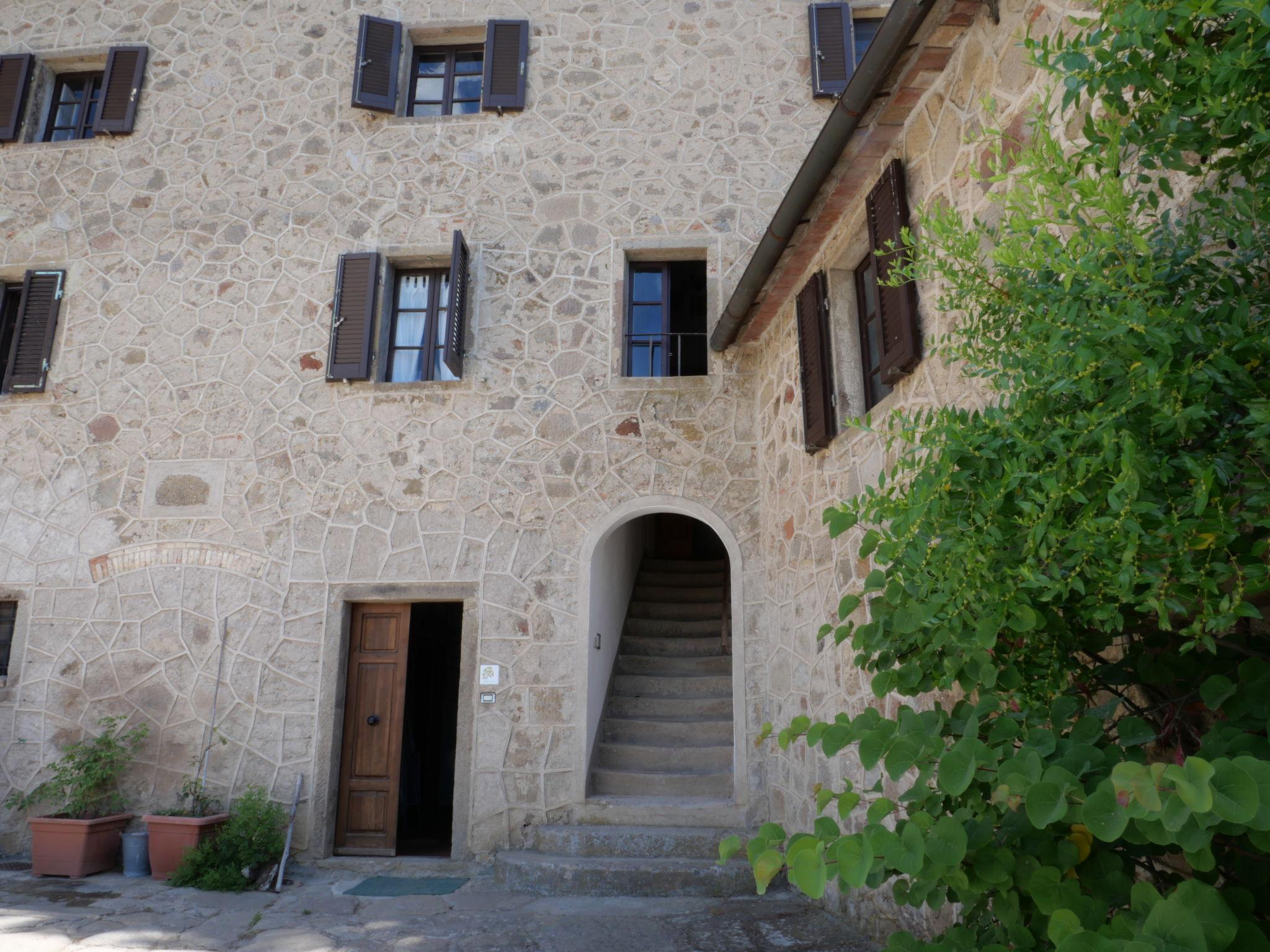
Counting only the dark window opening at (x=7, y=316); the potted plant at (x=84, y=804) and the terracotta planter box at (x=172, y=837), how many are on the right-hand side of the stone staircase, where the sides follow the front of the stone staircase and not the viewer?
3

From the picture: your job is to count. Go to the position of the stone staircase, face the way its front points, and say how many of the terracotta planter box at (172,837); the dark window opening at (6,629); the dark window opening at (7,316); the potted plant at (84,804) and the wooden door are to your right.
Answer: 5

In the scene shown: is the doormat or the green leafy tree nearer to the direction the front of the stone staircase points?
the green leafy tree

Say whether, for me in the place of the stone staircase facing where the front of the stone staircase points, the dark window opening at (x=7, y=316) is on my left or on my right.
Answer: on my right

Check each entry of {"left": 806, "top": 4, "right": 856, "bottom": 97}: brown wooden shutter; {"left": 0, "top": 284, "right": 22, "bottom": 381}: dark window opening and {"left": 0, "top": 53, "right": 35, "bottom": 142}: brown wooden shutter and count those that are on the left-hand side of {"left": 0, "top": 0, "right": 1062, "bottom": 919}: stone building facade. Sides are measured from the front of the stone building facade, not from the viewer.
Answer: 1

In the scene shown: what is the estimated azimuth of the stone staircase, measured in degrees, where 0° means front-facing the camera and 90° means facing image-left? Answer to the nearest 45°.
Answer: approximately 0°

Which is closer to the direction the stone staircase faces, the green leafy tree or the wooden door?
the green leafy tree

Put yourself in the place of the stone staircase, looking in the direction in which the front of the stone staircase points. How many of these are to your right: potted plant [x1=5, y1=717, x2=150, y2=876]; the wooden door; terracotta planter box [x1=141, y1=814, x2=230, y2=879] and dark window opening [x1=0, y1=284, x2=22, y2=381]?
4

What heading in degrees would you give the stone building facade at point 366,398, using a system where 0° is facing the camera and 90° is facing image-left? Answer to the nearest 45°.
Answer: approximately 0°
